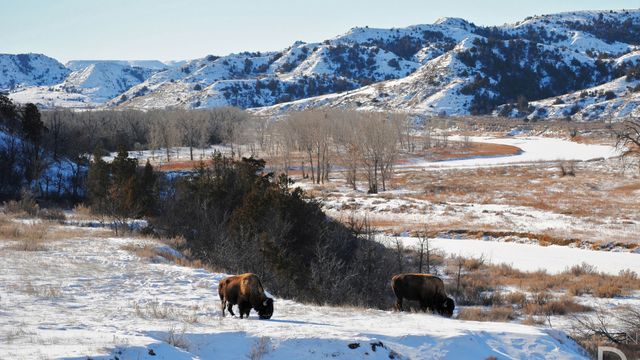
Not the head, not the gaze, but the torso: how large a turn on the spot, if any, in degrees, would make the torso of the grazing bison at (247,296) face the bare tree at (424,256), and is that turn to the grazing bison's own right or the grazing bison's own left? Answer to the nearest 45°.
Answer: approximately 90° to the grazing bison's own left

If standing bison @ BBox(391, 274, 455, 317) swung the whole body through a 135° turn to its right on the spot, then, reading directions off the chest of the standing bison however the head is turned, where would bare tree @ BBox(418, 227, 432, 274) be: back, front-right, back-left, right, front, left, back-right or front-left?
back-right

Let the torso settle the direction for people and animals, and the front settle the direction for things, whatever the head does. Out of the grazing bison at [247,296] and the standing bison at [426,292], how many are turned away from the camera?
0

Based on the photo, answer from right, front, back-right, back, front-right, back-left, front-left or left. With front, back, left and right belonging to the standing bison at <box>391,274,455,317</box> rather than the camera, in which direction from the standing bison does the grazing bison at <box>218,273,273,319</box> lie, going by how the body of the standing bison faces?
back-right

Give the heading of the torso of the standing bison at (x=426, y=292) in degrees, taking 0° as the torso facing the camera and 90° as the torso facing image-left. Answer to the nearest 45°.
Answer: approximately 270°

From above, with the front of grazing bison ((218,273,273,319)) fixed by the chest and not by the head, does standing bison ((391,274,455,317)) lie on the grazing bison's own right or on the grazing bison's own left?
on the grazing bison's own left
